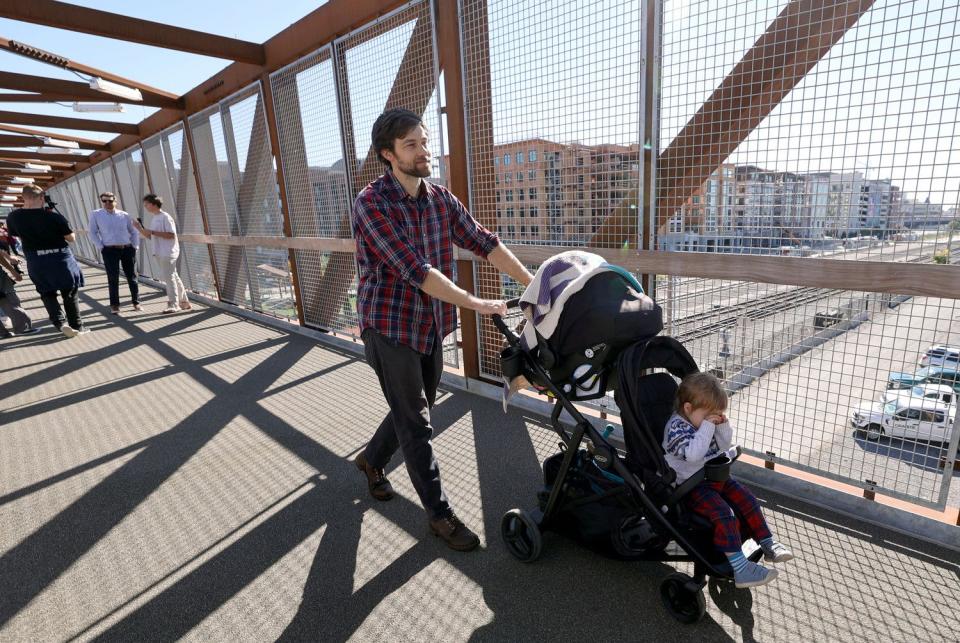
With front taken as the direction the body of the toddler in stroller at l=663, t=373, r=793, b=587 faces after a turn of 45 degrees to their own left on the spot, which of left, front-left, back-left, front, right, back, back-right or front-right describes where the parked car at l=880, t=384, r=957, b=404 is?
front-left

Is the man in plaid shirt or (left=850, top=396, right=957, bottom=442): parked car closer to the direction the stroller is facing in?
the parked car

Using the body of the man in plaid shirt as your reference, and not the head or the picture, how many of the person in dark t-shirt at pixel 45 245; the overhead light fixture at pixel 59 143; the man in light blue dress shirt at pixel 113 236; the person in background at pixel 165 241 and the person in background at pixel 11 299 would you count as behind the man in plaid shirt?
5

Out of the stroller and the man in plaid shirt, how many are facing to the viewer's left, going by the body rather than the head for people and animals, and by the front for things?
0

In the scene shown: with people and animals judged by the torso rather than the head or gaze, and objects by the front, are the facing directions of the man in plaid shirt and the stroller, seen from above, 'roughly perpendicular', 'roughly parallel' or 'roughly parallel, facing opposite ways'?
roughly parallel

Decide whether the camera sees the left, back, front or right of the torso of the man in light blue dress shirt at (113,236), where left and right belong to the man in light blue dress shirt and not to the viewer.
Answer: front

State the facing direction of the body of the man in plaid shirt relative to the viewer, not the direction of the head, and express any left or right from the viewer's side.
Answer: facing the viewer and to the right of the viewer

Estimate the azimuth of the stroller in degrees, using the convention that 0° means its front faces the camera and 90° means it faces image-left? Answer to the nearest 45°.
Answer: approximately 315°

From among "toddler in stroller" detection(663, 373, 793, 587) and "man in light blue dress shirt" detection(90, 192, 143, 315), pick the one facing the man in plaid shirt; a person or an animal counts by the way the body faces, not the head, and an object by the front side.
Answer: the man in light blue dress shirt

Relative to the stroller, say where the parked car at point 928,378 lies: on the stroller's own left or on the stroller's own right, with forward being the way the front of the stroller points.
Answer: on the stroller's own left

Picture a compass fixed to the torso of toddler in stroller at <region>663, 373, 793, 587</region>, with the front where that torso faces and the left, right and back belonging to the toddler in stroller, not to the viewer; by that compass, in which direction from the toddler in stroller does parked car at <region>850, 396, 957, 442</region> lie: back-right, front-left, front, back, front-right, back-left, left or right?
left

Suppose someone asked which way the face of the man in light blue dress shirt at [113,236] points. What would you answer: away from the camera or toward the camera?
toward the camera

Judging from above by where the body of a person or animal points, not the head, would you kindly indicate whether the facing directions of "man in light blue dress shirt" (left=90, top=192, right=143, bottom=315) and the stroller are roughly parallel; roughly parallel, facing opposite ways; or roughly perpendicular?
roughly parallel

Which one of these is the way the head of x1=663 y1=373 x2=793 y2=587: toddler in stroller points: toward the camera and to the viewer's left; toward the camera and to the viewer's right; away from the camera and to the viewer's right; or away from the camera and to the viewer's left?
toward the camera and to the viewer's right
